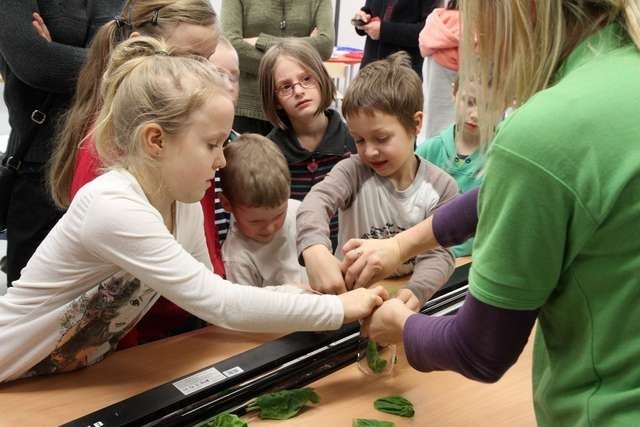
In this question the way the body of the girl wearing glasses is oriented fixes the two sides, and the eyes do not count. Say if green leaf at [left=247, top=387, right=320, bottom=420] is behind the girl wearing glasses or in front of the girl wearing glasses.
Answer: in front

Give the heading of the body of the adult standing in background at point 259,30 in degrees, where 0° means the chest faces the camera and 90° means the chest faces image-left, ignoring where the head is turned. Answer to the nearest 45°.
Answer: approximately 0°

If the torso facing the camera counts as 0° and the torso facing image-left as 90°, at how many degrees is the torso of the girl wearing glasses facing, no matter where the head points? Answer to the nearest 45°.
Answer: approximately 0°

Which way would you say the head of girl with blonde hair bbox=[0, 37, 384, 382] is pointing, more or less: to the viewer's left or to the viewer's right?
to the viewer's right

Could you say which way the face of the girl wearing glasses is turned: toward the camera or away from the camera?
toward the camera

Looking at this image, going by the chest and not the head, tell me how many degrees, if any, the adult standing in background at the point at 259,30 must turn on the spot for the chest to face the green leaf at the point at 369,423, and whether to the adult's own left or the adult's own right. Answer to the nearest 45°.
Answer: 0° — they already face it

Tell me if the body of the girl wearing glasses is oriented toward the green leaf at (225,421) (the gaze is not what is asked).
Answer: yes

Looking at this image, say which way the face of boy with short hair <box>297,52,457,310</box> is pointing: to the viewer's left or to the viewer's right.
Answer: to the viewer's left

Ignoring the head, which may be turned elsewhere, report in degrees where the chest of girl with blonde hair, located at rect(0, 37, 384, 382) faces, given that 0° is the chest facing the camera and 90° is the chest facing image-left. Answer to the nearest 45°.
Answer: approximately 270°

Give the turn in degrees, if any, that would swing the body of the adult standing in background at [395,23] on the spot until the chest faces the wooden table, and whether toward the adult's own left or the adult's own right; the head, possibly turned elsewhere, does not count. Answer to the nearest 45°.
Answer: approximately 45° to the adult's own left

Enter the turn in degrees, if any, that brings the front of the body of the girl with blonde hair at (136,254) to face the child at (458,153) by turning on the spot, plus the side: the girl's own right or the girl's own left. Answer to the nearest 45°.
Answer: approximately 45° to the girl's own left

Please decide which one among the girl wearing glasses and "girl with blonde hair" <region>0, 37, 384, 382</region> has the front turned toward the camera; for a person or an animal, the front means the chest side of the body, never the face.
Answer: the girl wearing glasses

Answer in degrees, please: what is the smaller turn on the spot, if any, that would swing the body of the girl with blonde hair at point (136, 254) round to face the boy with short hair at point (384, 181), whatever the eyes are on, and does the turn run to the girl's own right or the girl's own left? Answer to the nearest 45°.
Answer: approximately 45° to the girl's own left

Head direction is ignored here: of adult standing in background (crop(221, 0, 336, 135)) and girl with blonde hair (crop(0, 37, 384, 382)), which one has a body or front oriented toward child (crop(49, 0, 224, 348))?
the adult standing in background
